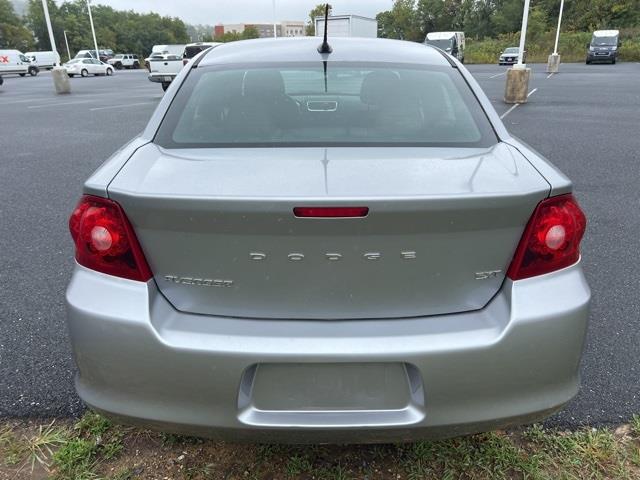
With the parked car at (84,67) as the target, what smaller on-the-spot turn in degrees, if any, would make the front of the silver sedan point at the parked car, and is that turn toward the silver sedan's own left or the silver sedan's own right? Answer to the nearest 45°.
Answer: approximately 45° to the silver sedan's own left

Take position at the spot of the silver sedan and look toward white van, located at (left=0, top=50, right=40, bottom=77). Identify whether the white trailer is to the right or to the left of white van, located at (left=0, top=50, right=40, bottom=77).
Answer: right

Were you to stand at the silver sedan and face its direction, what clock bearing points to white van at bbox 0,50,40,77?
The white van is roughly at 11 o'clock from the silver sedan.

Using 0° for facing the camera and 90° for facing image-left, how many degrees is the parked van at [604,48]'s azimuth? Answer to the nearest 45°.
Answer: approximately 0°

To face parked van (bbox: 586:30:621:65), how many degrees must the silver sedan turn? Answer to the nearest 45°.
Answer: approximately 45° to its right

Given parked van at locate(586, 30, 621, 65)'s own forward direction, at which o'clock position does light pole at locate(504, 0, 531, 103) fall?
The light pole is roughly at 12 o'clock from the parked van.

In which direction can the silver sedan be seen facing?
away from the camera

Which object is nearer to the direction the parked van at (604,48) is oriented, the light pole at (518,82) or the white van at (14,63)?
the light pole

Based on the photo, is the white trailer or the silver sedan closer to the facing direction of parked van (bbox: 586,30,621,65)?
the silver sedan

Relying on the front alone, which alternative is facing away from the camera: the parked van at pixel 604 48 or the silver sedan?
the silver sedan

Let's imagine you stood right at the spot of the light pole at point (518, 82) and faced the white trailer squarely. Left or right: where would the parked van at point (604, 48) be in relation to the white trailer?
right

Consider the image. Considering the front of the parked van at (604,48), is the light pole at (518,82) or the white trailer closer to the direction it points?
the light pole

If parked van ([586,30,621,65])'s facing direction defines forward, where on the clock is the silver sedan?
The silver sedan is roughly at 12 o'clock from the parked van.

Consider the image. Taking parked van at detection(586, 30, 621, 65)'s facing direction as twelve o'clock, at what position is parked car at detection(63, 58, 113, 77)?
parked car at detection(63, 58, 113, 77) is roughly at 2 o'clock from parked van at detection(586, 30, 621, 65).

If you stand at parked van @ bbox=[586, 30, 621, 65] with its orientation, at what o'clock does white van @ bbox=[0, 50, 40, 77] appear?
The white van is roughly at 2 o'clock from the parked van.
